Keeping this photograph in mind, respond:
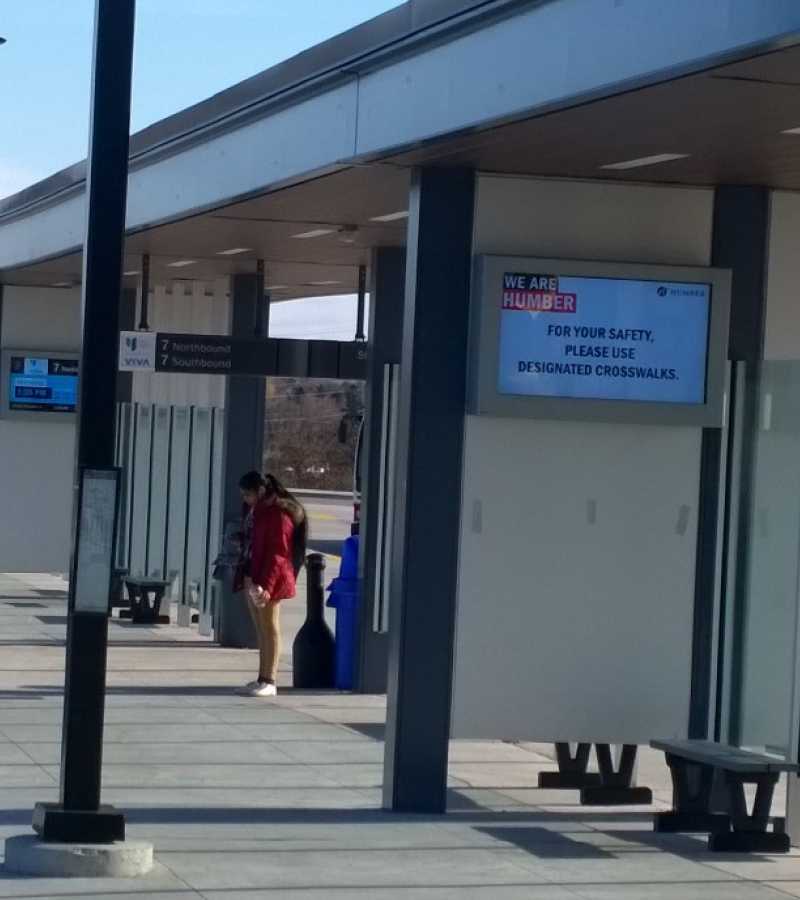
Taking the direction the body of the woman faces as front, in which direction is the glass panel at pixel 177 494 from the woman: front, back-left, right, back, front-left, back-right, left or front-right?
right

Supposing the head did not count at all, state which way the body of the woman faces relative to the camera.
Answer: to the viewer's left

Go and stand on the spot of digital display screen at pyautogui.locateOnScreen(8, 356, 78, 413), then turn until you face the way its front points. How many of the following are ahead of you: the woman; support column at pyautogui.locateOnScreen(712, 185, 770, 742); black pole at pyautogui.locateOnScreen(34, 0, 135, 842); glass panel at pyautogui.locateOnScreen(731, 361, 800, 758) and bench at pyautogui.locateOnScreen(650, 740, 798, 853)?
5

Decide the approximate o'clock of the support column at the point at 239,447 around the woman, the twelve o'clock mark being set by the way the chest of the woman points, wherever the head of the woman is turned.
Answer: The support column is roughly at 3 o'clock from the woman.

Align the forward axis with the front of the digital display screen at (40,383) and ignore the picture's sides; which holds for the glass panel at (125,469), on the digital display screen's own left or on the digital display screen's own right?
on the digital display screen's own left

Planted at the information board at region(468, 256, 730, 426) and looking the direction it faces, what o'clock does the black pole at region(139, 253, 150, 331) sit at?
The black pole is roughly at 5 o'clock from the information board.

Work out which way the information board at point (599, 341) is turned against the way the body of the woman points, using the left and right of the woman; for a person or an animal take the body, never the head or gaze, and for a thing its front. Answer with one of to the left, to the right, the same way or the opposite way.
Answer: to the left

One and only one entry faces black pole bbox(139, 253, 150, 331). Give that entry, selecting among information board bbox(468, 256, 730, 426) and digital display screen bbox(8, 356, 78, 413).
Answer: the digital display screen

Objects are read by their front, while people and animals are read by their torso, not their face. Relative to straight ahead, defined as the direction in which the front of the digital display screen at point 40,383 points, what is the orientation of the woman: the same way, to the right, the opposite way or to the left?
to the right

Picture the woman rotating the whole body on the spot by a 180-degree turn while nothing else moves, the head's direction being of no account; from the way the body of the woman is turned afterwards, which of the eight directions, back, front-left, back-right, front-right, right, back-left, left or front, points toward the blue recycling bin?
front-left

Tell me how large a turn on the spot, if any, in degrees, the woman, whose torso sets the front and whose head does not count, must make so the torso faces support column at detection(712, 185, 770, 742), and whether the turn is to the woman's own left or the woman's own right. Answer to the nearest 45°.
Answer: approximately 135° to the woman's own left

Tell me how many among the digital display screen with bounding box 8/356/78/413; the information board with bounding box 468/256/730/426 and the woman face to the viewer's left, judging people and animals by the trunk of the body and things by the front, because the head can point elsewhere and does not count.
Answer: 1

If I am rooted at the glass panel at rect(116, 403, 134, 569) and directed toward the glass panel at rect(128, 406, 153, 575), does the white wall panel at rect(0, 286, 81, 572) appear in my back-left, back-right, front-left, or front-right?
back-right

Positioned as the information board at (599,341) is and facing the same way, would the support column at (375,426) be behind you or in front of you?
behind

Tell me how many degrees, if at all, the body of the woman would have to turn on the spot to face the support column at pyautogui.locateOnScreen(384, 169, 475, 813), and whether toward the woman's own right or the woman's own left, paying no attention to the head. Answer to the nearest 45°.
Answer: approximately 90° to the woman's own left

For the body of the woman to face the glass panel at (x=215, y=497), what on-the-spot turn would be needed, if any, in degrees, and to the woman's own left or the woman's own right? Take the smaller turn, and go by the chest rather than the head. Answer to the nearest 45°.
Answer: approximately 90° to the woman's own right
